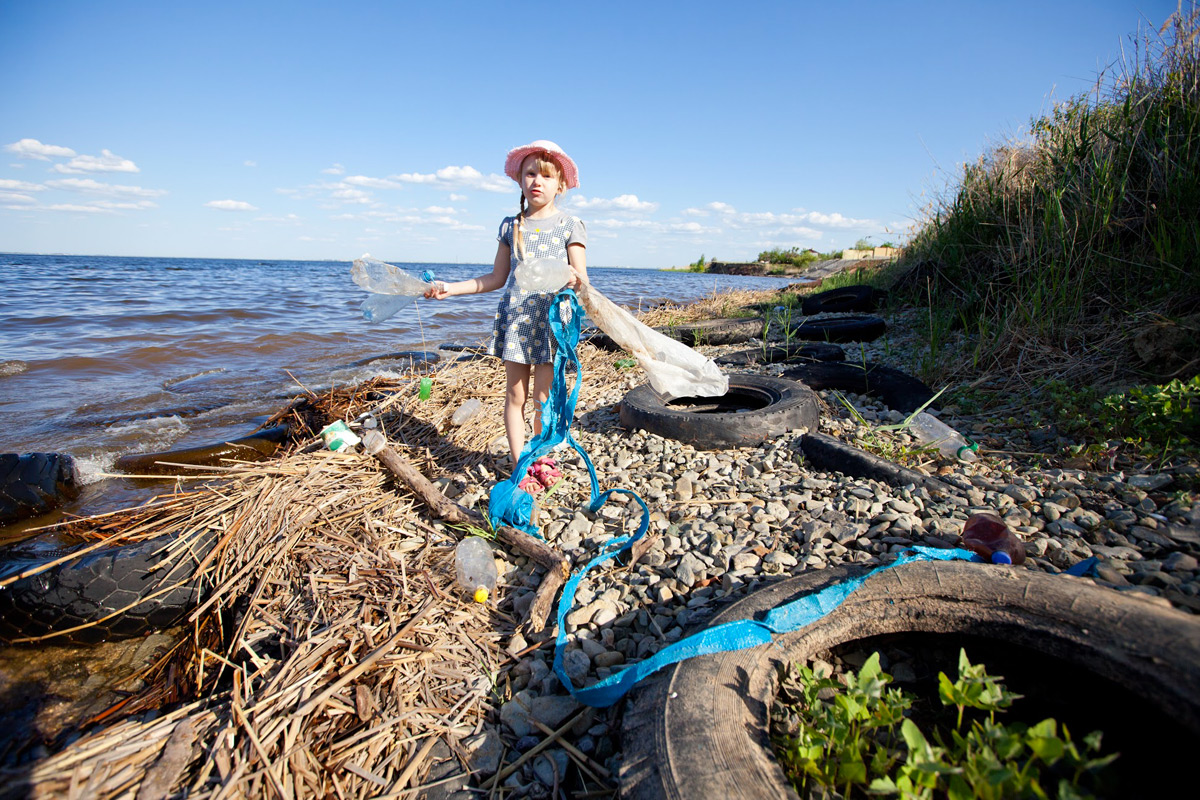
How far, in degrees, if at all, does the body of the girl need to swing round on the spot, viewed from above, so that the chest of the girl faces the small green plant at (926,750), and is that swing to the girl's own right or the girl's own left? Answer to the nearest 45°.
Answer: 0° — they already face it

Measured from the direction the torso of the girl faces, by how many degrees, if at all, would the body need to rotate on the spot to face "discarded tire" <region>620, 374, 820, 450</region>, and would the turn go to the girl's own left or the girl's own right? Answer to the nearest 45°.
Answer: approximately 90° to the girl's own left

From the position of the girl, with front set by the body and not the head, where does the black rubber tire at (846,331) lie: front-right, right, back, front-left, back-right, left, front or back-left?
back-left

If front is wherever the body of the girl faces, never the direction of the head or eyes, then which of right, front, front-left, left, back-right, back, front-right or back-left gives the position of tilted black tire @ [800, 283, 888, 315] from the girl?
back-left

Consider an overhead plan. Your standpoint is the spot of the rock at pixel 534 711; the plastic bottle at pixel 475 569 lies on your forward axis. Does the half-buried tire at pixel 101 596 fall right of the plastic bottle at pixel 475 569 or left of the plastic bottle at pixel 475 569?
left

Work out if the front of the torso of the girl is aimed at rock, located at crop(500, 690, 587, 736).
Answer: yes

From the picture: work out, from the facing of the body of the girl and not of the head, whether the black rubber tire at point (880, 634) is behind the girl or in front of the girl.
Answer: in front

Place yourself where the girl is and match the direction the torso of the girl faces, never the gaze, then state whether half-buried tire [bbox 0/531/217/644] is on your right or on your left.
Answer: on your right

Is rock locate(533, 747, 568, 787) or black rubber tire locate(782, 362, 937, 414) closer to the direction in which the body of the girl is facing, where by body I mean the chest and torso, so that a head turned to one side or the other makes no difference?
the rock

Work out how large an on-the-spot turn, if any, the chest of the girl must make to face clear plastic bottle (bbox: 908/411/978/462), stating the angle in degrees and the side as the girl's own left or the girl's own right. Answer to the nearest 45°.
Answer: approximately 90° to the girl's own left

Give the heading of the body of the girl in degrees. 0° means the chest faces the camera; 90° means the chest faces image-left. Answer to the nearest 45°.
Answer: approximately 0°

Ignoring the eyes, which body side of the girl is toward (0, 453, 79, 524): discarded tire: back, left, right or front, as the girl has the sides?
right
